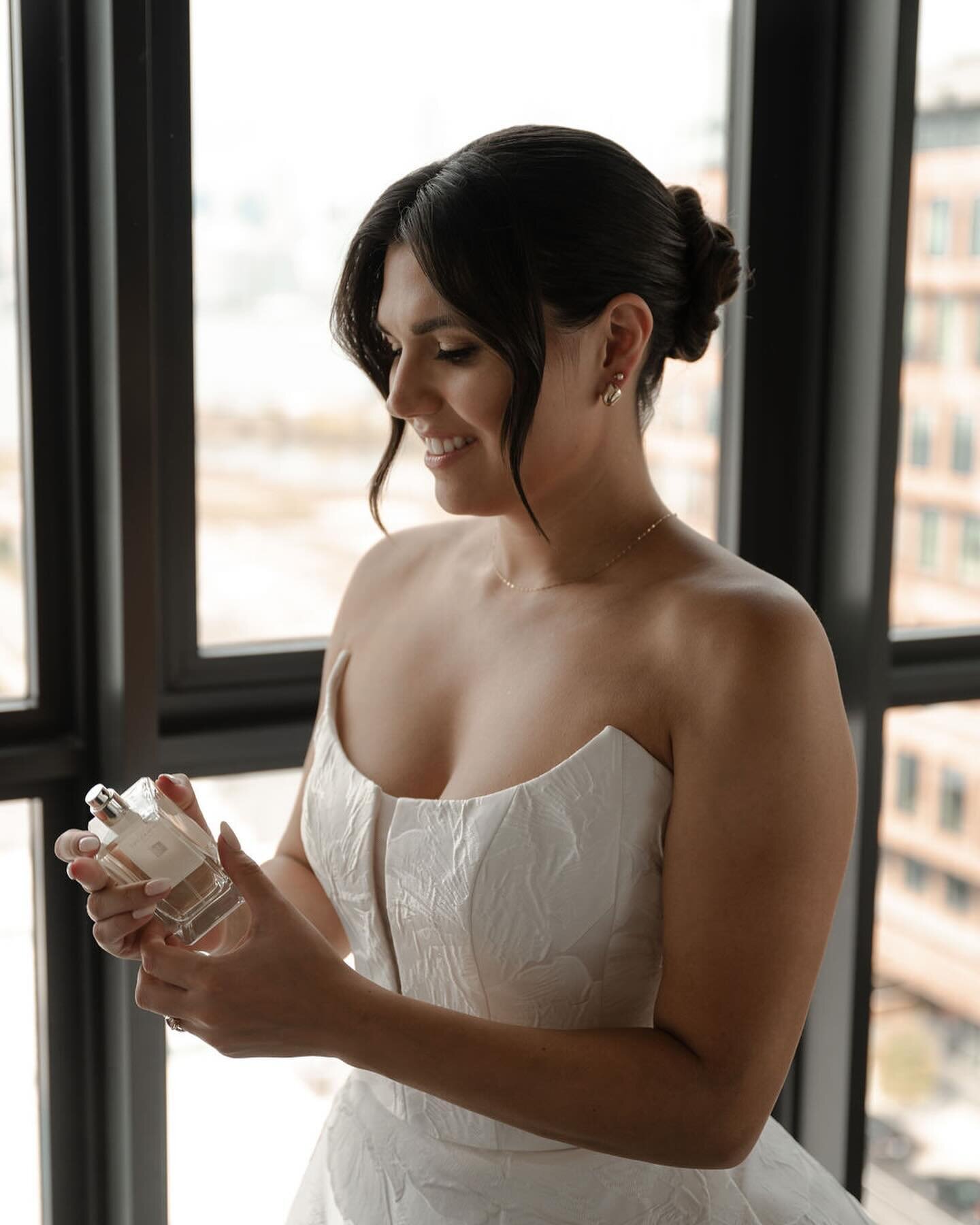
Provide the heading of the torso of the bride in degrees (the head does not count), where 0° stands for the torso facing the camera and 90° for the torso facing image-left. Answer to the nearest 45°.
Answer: approximately 45°
